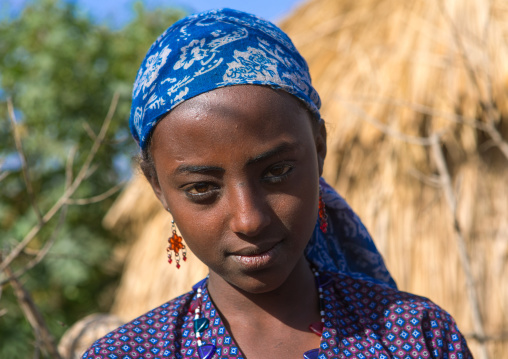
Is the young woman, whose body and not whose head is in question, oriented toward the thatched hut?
no

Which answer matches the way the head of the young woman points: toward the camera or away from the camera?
toward the camera

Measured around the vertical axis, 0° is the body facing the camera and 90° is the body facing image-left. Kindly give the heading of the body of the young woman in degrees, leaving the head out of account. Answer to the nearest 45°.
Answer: approximately 0°

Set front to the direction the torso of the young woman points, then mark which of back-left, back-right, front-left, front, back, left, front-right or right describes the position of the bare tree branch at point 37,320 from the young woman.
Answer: back-right
